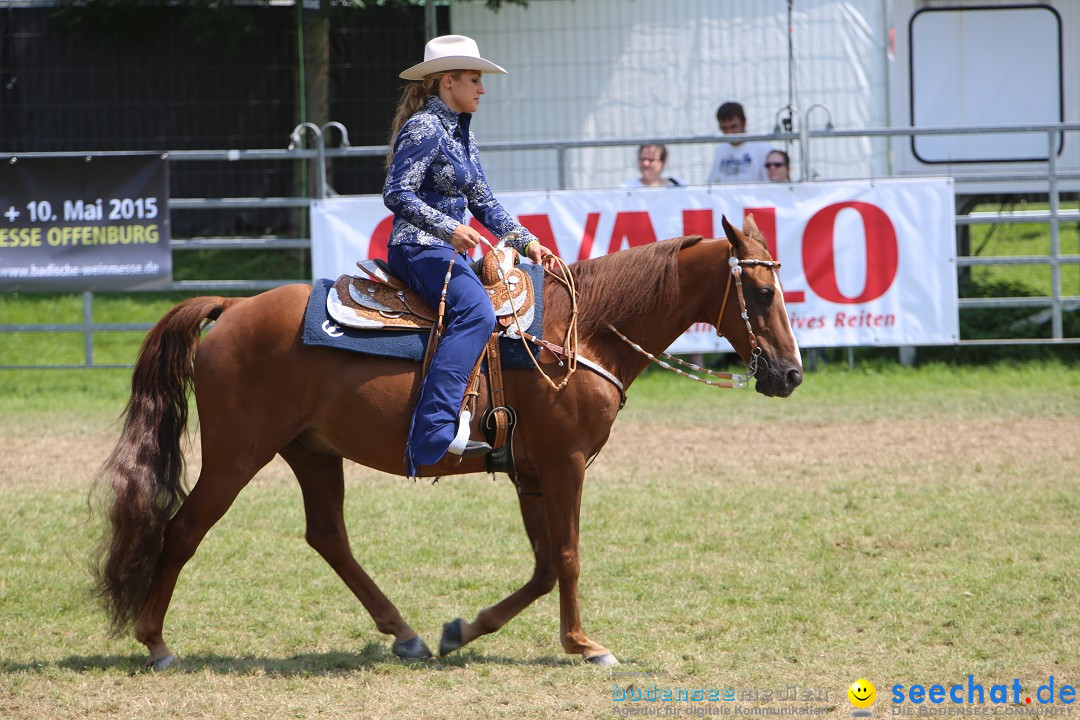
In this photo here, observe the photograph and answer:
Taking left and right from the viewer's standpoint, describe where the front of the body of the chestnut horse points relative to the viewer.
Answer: facing to the right of the viewer

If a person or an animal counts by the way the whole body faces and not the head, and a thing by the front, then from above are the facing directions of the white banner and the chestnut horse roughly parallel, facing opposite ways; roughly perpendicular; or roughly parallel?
roughly perpendicular

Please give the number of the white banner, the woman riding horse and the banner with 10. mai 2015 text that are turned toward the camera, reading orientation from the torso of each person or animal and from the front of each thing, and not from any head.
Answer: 2

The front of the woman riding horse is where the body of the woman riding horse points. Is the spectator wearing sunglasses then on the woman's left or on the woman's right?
on the woman's left

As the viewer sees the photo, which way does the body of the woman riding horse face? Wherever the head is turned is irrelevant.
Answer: to the viewer's right

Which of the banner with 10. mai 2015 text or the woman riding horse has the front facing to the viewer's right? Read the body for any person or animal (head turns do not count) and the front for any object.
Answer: the woman riding horse

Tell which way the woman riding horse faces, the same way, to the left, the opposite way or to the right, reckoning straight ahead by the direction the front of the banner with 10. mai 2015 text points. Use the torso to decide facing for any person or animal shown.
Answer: to the left

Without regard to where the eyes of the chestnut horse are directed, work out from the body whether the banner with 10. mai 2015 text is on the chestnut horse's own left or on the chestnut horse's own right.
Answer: on the chestnut horse's own left

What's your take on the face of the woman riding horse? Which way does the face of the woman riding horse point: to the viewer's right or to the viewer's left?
to the viewer's right

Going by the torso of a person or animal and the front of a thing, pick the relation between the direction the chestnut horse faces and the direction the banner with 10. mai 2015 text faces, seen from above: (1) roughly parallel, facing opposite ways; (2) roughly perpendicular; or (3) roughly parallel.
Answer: roughly perpendicular
